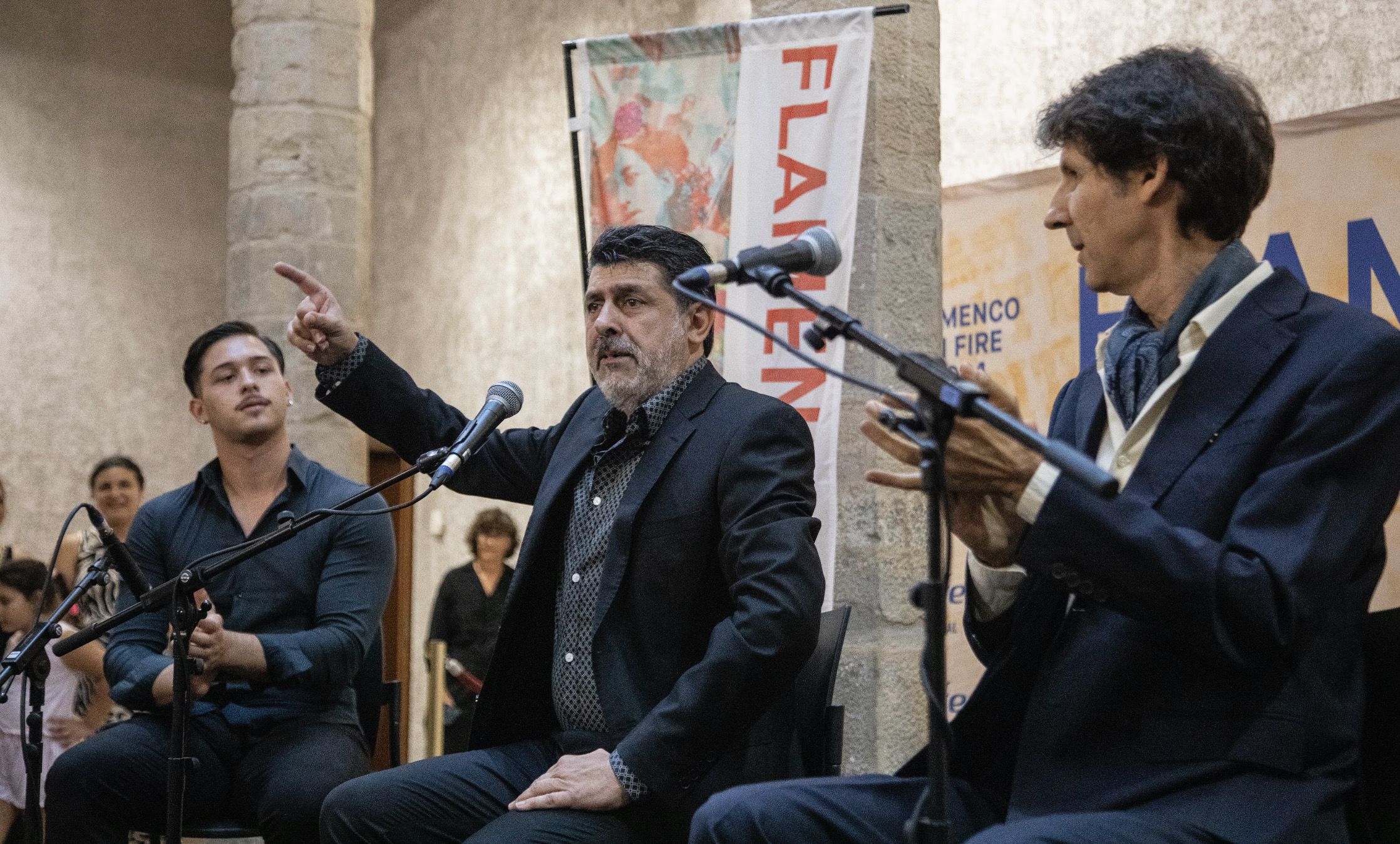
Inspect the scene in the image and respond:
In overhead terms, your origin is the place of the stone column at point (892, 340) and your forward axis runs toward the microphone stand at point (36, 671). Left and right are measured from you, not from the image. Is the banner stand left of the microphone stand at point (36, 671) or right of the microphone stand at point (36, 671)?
right

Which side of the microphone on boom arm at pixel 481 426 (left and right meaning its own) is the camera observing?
right

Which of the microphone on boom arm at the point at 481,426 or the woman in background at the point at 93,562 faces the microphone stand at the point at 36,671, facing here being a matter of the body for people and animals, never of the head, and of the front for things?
the woman in background

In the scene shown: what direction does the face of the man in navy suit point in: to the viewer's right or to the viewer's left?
to the viewer's left

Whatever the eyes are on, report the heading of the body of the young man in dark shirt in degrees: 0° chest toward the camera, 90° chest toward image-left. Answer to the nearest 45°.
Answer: approximately 0°

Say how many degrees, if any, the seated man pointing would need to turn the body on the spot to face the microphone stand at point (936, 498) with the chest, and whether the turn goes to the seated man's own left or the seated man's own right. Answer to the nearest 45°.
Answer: approximately 45° to the seated man's own left

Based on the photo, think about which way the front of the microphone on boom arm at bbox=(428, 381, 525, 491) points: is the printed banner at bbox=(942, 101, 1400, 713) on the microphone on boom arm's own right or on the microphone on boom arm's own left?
on the microphone on boom arm's own left

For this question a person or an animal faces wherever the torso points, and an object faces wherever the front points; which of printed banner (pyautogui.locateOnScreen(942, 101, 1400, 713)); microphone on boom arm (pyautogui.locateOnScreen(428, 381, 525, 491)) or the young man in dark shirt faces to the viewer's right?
the microphone on boom arm

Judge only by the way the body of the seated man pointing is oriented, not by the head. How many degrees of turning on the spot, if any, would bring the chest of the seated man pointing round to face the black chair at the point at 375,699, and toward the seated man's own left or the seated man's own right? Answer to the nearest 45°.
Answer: approximately 90° to the seated man's own right

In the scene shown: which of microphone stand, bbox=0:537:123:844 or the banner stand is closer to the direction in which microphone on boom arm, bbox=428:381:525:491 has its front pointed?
the banner stand
